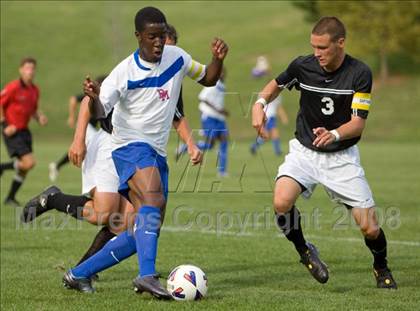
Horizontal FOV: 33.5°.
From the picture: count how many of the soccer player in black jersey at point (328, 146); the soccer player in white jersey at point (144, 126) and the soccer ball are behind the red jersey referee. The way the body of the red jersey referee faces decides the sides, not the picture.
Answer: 0

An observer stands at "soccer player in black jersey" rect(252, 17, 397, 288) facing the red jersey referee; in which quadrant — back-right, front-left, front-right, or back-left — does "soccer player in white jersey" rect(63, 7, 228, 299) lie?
front-left

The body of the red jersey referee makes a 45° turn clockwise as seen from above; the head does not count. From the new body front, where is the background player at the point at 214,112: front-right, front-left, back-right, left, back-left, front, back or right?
back-left

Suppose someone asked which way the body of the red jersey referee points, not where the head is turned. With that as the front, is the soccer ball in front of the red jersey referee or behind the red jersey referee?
in front

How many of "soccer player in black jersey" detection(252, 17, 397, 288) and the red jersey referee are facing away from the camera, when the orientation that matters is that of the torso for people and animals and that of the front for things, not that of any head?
0

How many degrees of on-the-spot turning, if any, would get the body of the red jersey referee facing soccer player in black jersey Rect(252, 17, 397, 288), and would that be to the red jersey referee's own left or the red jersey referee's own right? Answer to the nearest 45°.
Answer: approximately 45° to the red jersey referee's own right

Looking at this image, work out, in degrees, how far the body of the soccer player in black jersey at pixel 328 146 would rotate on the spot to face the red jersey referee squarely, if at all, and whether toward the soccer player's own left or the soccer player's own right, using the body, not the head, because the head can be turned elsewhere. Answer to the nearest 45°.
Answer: approximately 135° to the soccer player's own right

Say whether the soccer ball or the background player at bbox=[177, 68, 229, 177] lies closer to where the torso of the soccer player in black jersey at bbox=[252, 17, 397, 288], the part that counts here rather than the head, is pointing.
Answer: the soccer ball

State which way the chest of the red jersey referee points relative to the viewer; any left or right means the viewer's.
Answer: facing the viewer and to the right of the viewer

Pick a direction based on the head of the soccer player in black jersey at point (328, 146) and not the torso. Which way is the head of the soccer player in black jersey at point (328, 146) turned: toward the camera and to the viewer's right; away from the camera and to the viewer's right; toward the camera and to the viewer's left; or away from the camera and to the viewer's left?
toward the camera and to the viewer's left

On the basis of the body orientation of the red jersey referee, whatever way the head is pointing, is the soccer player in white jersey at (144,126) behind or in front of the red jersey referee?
in front

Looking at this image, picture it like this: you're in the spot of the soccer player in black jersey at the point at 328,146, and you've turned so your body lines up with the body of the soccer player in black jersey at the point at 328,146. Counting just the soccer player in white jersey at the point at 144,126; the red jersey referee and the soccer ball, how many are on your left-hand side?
0

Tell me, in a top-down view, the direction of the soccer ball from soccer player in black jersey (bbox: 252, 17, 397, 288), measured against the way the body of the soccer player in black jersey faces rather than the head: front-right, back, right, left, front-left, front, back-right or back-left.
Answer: front-right

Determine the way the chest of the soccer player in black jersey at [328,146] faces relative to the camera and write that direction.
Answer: toward the camera
